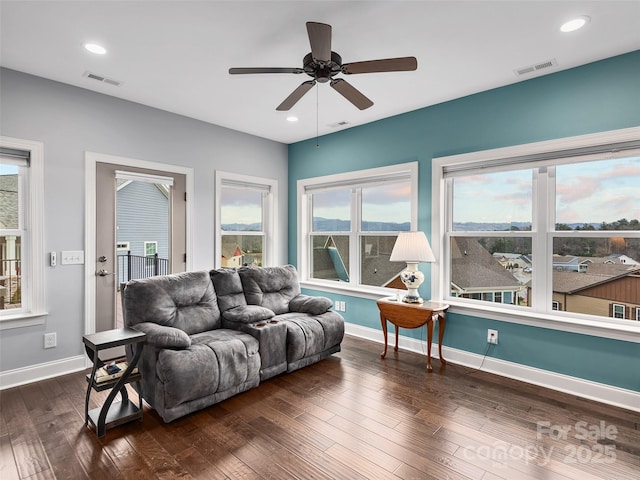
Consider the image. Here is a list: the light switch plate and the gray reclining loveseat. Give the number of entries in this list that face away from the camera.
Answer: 0

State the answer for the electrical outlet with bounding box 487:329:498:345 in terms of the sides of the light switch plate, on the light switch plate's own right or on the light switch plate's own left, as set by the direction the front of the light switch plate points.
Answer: on the light switch plate's own left

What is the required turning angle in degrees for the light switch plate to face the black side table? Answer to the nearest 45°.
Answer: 0° — it already faces it

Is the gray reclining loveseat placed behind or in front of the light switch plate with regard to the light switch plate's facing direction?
in front

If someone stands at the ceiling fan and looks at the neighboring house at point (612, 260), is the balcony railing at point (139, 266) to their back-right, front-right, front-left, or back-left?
back-left

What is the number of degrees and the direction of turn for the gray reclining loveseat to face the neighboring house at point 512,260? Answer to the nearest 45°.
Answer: approximately 45° to its left

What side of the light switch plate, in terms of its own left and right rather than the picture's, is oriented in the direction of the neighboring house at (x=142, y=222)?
back

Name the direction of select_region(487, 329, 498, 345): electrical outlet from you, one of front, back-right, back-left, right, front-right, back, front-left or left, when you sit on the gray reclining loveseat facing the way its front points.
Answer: front-left
